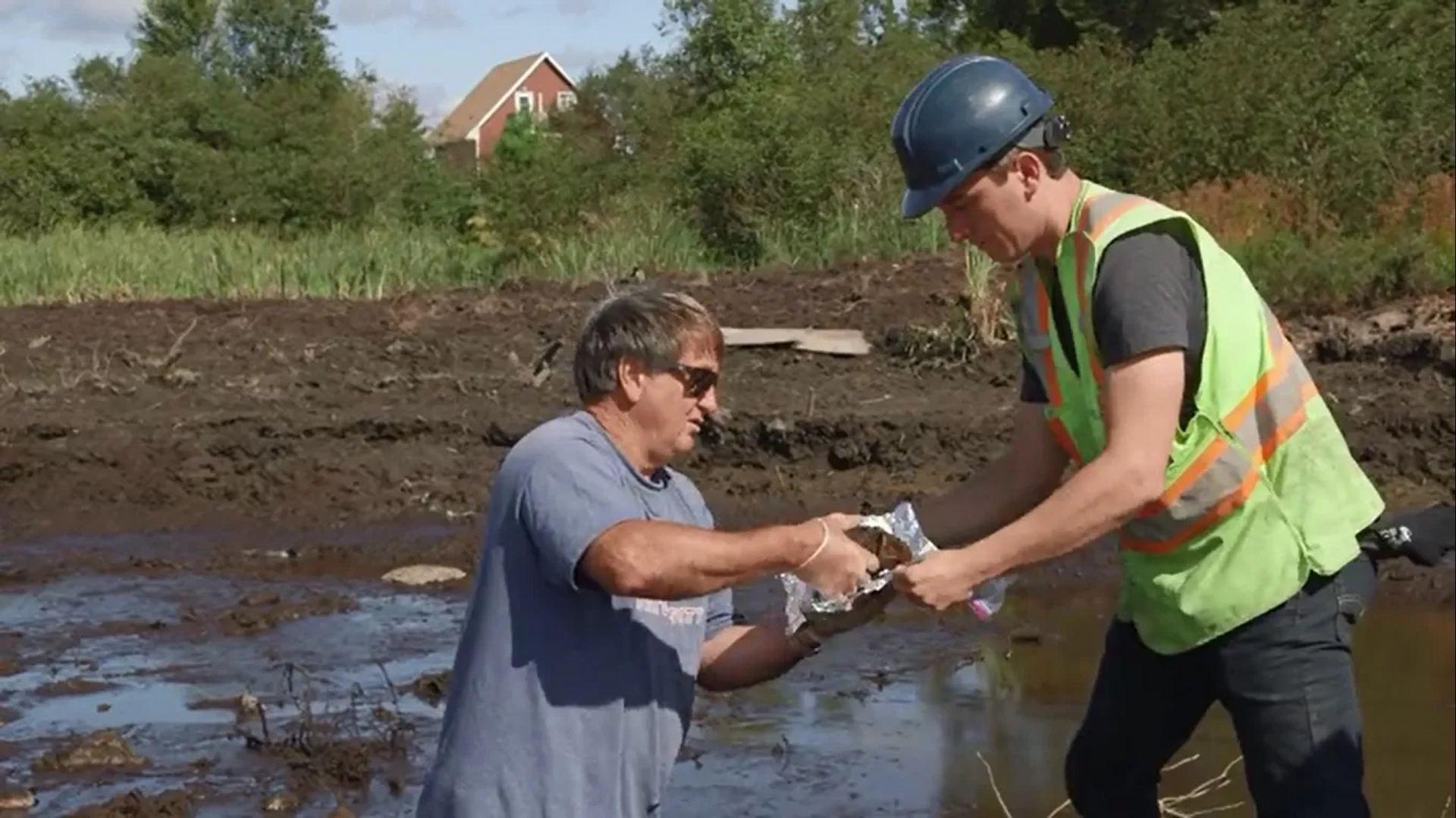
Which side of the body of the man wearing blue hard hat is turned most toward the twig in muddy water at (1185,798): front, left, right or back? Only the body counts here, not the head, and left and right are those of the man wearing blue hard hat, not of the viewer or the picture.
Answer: right

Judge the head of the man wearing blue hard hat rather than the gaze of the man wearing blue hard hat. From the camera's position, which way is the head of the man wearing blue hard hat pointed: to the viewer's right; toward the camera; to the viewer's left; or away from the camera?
to the viewer's left

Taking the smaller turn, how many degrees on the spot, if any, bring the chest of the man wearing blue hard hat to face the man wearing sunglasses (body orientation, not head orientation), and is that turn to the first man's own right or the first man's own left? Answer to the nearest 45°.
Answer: approximately 45° to the first man's own left

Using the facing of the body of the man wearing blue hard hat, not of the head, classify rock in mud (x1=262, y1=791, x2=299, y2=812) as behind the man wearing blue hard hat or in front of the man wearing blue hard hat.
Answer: in front

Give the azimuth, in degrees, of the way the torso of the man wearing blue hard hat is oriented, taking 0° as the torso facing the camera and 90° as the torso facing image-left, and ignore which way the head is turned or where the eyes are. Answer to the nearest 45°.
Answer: approximately 90°

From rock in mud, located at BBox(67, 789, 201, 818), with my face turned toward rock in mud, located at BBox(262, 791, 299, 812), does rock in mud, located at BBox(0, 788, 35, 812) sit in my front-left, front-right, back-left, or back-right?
back-left
